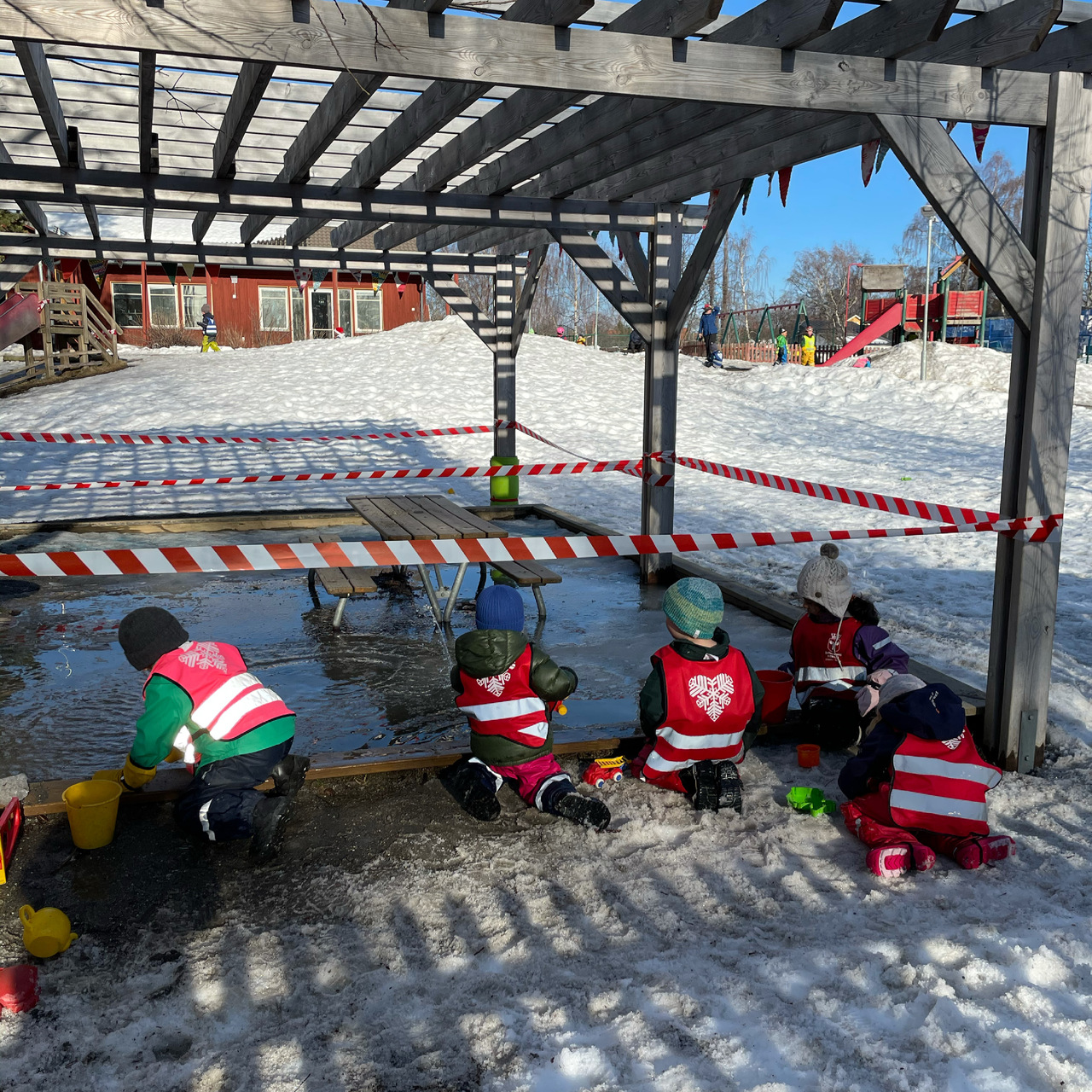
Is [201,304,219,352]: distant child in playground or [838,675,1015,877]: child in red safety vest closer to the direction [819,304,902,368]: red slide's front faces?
the distant child in playground

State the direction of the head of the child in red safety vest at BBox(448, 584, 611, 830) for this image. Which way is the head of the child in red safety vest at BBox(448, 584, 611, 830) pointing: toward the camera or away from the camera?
away from the camera

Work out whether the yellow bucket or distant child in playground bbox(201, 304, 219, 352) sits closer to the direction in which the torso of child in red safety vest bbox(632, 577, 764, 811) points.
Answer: the distant child in playground

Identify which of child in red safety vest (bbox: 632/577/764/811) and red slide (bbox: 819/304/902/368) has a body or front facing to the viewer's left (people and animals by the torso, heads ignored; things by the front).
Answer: the red slide

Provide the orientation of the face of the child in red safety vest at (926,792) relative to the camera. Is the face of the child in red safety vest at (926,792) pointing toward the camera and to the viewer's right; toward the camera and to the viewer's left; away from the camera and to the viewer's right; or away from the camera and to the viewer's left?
away from the camera and to the viewer's left

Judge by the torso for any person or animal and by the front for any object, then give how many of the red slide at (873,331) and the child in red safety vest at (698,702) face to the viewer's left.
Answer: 1

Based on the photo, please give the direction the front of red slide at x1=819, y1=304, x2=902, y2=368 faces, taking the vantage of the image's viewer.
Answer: facing to the left of the viewer

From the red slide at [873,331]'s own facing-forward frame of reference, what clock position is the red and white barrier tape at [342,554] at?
The red and white barrier tape is roughly at 9 o'clock from the red slide.

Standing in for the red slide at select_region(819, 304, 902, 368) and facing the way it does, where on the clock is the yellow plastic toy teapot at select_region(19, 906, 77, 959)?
The yellow plastic toy teapot is roughly at 9 o'clock from the red slide.

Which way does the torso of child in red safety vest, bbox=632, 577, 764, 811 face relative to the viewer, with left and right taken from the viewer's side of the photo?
facing away from the viewer

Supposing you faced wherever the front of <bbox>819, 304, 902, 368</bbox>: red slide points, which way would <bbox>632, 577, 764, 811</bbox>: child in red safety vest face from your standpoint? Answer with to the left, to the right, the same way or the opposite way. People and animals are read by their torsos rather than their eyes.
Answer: to the right

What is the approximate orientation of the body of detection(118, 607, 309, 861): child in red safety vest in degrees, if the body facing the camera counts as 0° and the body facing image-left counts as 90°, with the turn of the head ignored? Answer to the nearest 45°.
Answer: approximately 135°

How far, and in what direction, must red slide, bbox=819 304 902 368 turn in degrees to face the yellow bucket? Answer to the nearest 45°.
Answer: approximately 90° to its left

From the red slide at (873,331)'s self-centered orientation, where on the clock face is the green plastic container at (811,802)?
The green plastic container is roughly at 9 o'clock from the red slide.

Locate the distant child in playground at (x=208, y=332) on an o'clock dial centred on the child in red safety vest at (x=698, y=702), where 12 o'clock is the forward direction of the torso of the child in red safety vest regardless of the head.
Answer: The distant child in playground is roughly at 11 o'clock from the child in red safety vest.

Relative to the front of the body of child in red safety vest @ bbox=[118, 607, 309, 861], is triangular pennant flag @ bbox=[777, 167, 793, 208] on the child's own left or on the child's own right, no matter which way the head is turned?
on the child's own right

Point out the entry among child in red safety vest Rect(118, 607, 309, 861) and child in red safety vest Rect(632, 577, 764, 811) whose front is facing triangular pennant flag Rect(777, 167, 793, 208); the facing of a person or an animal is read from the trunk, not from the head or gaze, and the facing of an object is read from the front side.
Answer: child in red safety vest Rect(632, 577, 764, 811)
